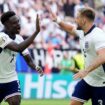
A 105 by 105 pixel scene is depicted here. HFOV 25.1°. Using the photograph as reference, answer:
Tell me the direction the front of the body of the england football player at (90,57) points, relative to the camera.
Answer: to the viewer's left

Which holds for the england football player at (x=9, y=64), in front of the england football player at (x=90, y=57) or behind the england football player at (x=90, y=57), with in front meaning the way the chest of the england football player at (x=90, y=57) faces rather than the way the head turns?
in front
